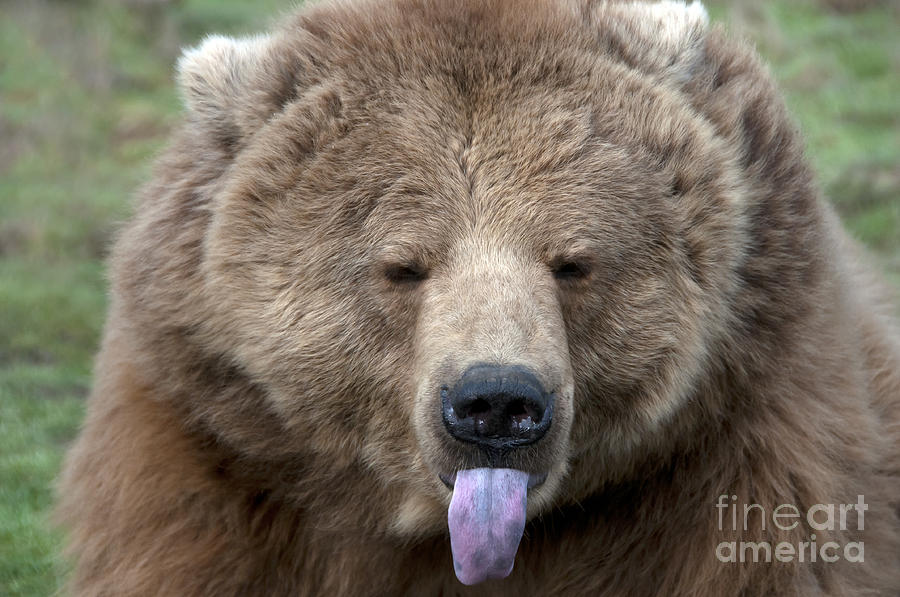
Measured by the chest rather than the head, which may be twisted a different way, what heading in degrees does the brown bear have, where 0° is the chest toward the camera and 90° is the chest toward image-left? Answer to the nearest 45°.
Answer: approximately 0°
